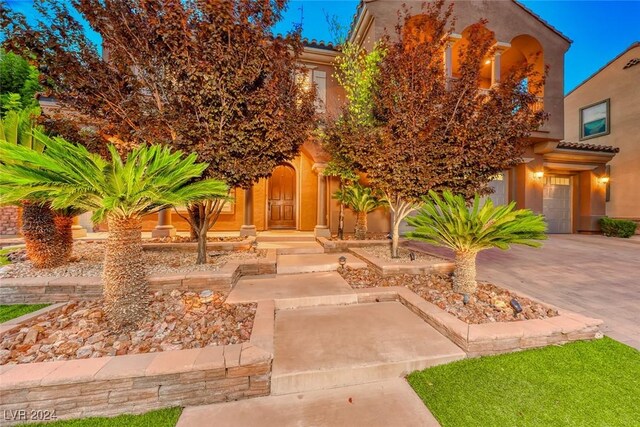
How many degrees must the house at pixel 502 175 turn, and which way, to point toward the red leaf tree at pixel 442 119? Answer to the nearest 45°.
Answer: approximately 45° to its right

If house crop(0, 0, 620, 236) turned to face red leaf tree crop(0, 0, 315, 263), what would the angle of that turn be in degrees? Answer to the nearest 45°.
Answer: approximately 45° to its right

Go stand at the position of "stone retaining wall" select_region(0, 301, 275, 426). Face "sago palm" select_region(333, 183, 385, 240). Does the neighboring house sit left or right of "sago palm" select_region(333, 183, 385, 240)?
right

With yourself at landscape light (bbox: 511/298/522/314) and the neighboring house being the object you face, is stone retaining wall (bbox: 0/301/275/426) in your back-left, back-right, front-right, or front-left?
back-left

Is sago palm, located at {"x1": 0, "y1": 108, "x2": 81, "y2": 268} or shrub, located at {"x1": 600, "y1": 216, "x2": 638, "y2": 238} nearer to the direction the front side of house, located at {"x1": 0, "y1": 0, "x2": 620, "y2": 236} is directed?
the sago palm

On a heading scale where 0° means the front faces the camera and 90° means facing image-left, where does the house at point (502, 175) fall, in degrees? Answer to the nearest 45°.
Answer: approximately 0°

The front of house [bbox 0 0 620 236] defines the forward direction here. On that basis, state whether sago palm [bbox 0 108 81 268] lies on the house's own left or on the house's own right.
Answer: on the house's own right

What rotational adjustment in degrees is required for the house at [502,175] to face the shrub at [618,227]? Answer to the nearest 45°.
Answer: approximately 90° to its left

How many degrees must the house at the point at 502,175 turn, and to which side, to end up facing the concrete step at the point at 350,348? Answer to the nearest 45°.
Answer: approximately 45° to its right

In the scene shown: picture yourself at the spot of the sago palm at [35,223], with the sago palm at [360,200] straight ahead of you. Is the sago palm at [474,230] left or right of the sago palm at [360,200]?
right
